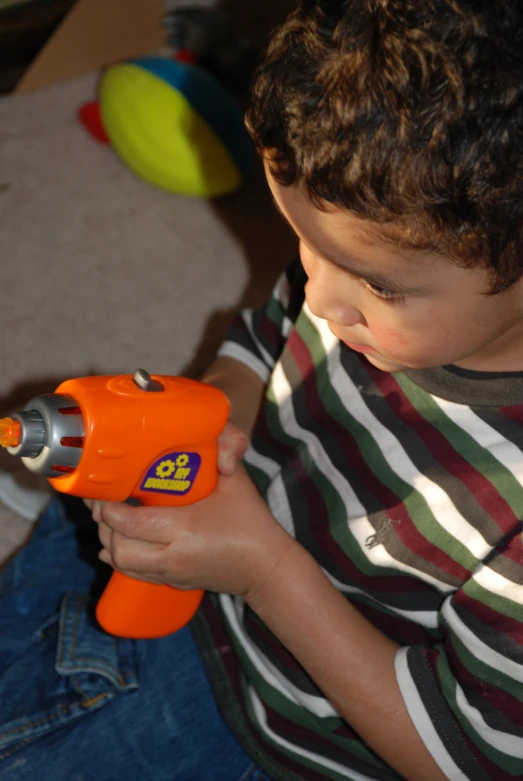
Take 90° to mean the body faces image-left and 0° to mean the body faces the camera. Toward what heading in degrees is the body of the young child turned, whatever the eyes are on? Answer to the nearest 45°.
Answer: approximately 45°
